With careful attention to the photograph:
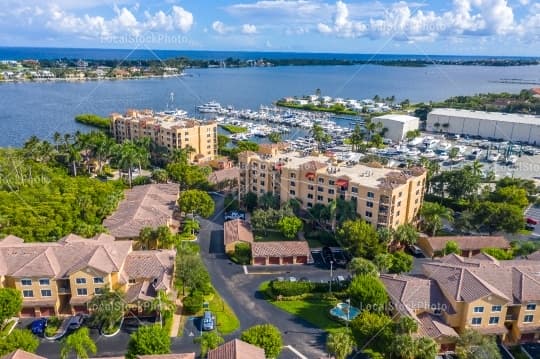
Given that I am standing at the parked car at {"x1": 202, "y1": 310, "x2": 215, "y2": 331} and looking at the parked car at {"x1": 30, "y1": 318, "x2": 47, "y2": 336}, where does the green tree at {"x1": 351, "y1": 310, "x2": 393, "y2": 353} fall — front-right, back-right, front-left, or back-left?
back-left

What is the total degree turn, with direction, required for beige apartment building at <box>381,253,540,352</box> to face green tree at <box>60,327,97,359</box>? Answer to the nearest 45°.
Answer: approximately 45° to its right

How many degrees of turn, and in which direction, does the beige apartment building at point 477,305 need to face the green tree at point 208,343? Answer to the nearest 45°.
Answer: approximately 45° to its right

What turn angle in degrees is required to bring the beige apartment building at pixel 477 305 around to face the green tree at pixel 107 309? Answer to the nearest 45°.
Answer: approximately 45° to its right

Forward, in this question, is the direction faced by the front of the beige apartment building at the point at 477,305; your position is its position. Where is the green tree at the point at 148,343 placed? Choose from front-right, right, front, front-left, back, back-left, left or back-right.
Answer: front-right

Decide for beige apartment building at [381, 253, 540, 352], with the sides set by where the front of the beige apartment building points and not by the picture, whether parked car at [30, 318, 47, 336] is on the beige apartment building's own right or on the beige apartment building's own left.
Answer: on the beige apartment building's own right

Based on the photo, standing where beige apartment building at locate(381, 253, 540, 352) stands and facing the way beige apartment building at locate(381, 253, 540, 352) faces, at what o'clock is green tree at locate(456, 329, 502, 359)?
The green tree is roughly at 12 o'clock from the beige apartment building.

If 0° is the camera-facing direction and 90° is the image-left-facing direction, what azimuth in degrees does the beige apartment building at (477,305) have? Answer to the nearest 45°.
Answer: approximately 0°
